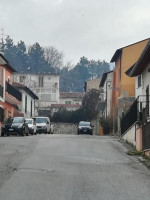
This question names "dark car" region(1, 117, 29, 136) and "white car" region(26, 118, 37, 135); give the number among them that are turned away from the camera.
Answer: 0

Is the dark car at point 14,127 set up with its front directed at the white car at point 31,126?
no

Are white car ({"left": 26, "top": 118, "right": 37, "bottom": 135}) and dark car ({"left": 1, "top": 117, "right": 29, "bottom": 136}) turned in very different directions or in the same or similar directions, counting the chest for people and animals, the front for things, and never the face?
same or similar directions

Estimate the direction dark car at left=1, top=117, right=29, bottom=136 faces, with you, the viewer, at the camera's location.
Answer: facing the viewer and to the left of the viewer
